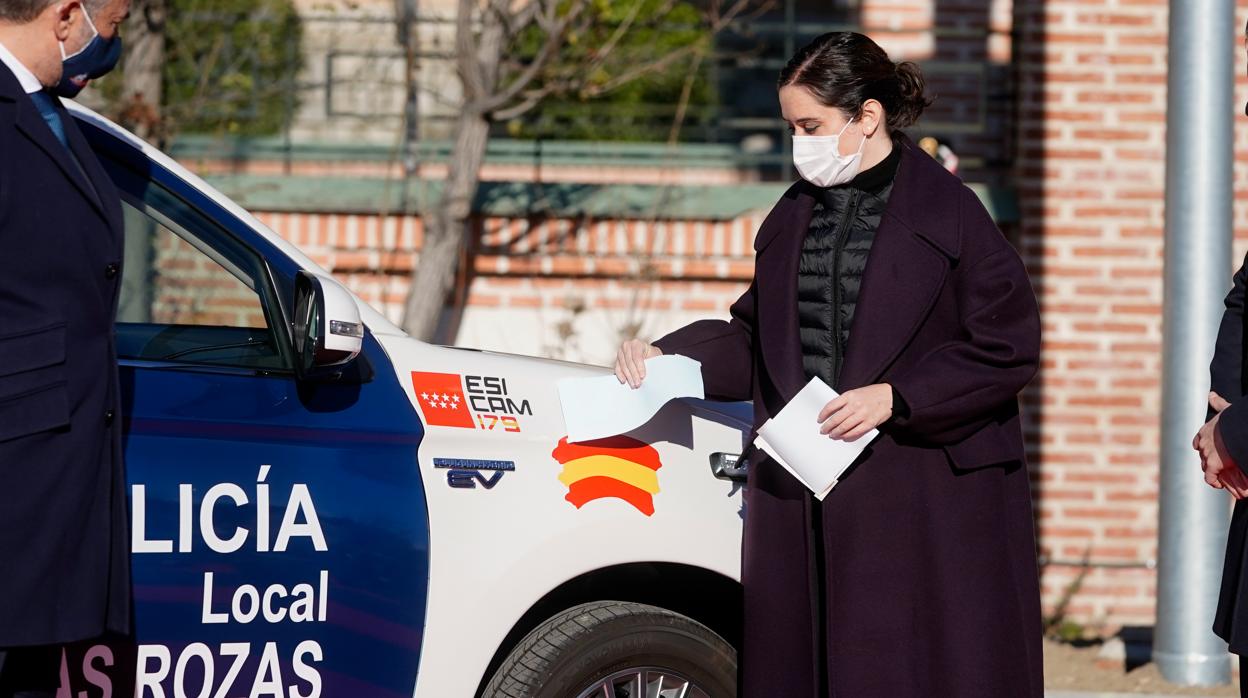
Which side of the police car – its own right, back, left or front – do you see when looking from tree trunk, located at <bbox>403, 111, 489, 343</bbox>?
left

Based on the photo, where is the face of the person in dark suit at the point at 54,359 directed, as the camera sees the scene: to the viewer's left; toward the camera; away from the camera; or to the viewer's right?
to the viewer's right

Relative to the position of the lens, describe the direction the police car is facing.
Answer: facing to the right of the viewer

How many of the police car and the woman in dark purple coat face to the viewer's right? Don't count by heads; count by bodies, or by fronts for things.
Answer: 1

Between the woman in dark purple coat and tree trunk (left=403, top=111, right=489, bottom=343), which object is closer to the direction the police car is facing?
the woman in dark purple coat

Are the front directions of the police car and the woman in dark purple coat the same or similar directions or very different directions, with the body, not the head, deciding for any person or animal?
very different directions

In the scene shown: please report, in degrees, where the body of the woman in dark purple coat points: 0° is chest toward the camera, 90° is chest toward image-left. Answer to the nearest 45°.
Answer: approximately 45°

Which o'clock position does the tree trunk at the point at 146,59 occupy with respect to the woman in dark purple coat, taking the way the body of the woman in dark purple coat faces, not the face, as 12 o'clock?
The tree trunk is roughly at 3 o'clock from the woman in dark purple coat.

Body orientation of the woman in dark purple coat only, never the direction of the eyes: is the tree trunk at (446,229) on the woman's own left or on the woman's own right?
on the woman's own right

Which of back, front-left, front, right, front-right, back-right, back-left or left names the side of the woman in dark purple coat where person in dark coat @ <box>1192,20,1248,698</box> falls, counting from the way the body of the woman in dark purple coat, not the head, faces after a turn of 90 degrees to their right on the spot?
back-right

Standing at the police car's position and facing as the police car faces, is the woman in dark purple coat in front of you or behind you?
in front
